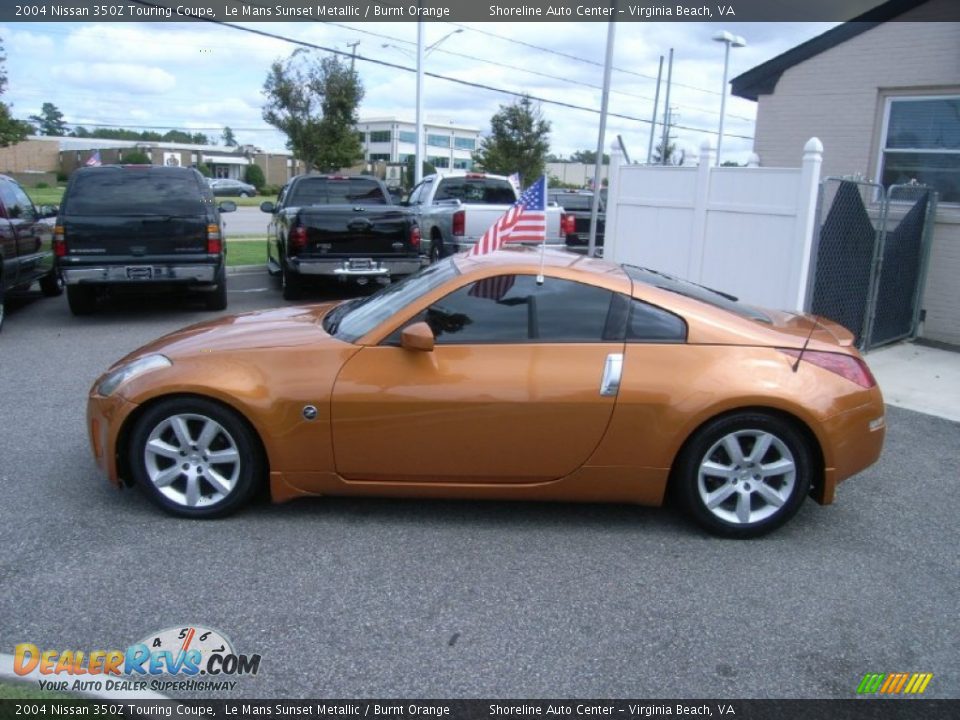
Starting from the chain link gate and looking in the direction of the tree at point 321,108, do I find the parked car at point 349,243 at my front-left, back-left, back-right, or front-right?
front-left

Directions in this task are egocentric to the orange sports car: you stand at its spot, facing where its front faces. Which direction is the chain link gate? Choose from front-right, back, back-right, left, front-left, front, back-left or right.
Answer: back-right

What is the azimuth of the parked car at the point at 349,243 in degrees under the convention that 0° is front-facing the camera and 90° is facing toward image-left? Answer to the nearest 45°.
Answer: approximately 180°

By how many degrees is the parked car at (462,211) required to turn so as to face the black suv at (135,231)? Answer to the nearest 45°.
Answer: approximately 90° to its left

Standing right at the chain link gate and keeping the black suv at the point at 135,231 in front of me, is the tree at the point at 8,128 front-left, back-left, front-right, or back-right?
front-right

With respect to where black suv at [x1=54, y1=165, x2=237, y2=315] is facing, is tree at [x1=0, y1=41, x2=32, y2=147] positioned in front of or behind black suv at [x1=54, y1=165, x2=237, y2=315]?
in front

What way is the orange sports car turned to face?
to the viewer's left

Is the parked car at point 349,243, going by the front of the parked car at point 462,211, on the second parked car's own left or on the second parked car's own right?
on the second parked car's own left

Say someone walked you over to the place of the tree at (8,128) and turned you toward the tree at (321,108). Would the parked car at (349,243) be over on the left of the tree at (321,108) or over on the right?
right

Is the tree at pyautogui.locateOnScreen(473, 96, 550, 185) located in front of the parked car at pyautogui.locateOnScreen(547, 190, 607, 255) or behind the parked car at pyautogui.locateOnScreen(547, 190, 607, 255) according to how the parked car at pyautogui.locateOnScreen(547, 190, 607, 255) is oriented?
in front

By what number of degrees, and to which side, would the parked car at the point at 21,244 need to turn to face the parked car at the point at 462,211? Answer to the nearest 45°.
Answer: approximately 45° to its right

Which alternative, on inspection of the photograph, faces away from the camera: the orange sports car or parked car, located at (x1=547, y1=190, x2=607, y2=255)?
the parked car

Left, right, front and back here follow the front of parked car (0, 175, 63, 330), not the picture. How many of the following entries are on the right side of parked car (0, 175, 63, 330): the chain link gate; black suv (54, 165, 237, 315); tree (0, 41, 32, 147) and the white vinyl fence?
3

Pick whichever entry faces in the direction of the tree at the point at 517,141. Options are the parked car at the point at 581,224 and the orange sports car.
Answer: the parked car

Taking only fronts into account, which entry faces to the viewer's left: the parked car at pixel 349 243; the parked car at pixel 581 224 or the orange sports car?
the orange sports car
